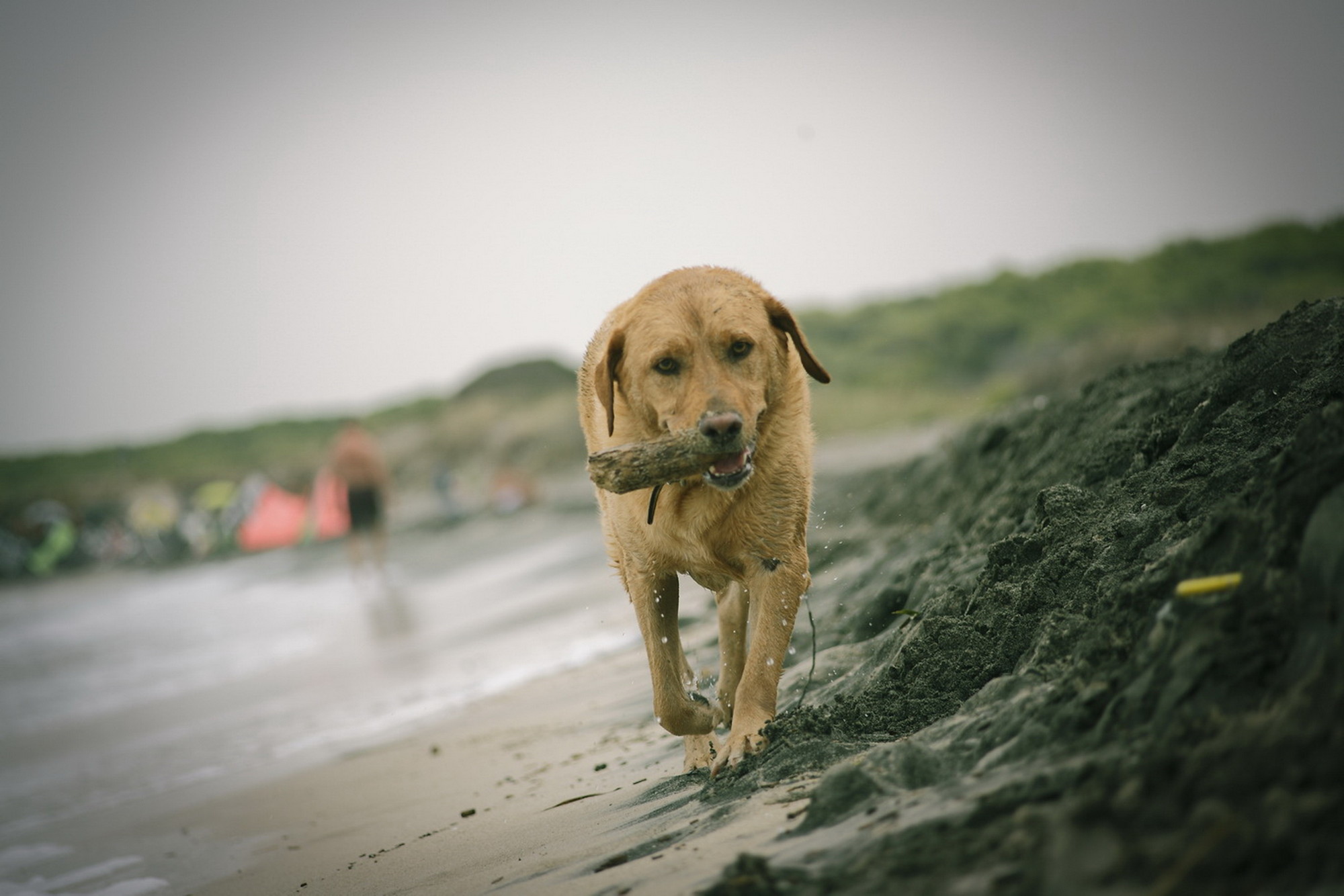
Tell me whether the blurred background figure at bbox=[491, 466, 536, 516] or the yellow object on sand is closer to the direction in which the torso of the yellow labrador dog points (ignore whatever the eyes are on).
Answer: the yellow object on sand

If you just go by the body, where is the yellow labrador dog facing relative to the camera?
toward the camera

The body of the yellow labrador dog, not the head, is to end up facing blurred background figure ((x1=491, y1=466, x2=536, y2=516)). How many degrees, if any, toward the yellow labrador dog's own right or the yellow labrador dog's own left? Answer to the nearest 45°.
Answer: approximately 180°

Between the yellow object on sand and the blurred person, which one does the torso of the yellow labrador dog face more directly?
the yellow object on sand

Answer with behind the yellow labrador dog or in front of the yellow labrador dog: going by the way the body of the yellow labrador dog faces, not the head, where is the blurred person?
behind

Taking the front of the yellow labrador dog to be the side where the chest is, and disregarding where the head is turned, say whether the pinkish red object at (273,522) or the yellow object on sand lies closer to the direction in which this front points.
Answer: the yellow object on sand
